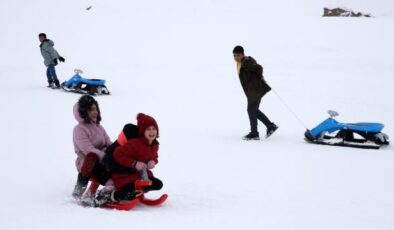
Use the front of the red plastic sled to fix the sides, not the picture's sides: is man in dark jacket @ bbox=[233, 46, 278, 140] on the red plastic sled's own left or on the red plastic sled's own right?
on the red plastic sled's own left

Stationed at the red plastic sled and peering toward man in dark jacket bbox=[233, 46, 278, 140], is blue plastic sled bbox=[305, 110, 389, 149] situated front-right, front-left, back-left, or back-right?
front-right

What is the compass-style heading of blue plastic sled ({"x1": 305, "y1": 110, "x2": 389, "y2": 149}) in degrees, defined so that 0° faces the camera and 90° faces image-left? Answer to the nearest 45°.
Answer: approximately 90°

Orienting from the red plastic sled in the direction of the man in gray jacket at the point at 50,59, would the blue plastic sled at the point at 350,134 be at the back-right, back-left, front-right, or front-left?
front-right

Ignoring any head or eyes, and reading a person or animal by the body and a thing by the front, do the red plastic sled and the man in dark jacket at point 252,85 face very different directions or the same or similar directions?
very different directions

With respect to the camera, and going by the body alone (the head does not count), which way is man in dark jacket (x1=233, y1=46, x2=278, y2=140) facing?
to the viewer's left

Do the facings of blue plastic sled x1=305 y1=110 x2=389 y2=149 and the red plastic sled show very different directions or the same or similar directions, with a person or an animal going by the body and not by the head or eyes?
very different directions

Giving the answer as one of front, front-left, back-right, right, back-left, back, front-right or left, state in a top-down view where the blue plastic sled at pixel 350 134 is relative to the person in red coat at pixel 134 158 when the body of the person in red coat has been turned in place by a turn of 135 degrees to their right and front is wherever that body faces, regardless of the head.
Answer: back-right

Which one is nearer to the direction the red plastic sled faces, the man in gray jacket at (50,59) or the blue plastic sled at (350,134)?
the blue plastic sled

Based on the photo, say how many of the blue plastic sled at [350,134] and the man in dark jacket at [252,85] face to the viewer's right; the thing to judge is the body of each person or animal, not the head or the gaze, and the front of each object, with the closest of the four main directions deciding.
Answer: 0

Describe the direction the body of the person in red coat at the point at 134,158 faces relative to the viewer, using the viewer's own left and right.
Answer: facing the viewer and to the right of the viewer

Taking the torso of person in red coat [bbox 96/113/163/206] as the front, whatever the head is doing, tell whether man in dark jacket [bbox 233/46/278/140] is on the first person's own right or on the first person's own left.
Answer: on the first person's own left
